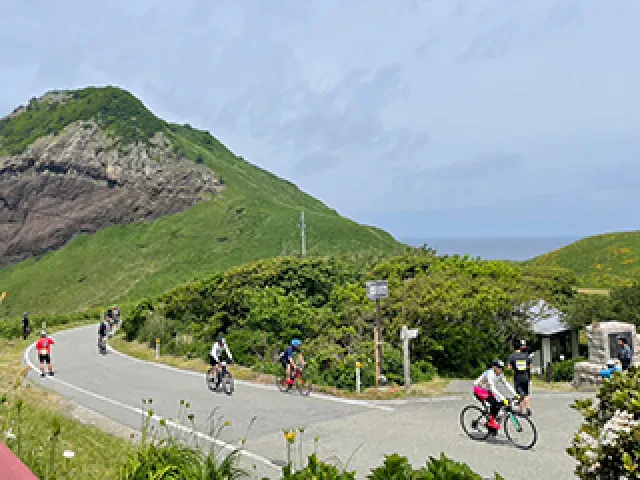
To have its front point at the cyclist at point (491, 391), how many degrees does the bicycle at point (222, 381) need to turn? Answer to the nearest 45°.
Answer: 0° — it already faces them

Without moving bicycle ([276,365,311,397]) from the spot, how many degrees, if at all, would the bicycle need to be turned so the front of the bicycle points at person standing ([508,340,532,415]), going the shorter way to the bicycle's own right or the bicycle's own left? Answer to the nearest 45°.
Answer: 0° — it already faces them

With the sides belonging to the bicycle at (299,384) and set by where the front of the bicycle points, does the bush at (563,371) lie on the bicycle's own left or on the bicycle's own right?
on the bicycle's own left

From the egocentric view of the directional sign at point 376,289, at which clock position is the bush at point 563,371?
The bush is roughly at 8 o'clock from the directional sign.

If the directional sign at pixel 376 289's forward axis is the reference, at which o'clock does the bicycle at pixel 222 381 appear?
The bicycle is roughly at 3 o'clock from the directional sign.

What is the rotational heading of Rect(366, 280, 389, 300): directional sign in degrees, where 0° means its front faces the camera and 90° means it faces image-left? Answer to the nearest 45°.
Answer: approximately 0°

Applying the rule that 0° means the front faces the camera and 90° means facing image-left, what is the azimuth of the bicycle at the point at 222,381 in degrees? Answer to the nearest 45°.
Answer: approximately 315°

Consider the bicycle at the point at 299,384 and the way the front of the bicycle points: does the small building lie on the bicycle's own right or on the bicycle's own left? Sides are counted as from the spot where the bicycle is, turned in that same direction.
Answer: on the bicycle's own left
